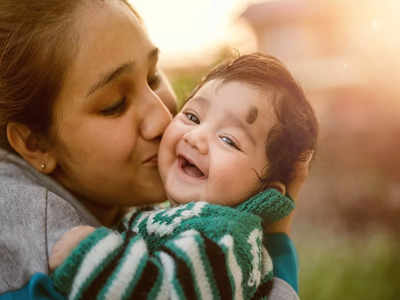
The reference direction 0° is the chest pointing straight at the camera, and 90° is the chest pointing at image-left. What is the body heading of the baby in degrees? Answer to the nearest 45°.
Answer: approximately 45°

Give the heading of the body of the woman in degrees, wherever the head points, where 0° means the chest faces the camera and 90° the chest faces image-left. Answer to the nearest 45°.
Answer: approximately 315°
